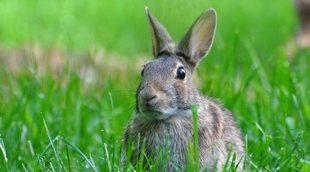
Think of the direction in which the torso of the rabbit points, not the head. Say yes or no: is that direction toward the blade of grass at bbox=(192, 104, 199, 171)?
no

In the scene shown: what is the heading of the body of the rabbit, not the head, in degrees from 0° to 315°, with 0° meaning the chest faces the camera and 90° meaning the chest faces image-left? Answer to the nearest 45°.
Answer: approximately 45°
